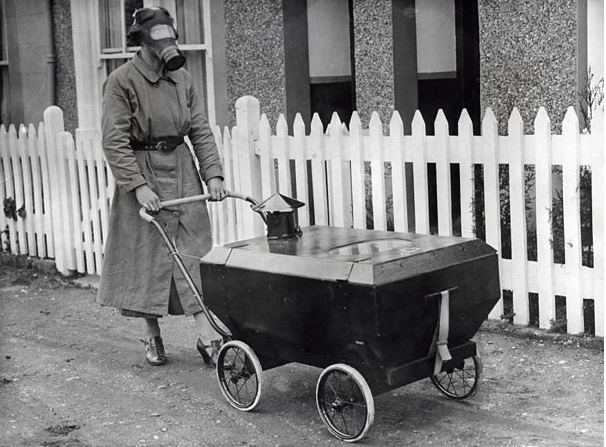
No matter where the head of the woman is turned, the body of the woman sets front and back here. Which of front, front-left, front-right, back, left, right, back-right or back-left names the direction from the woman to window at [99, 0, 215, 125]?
back-left

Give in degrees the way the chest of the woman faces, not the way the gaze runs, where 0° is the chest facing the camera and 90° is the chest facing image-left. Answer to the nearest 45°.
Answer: approximately 315°
